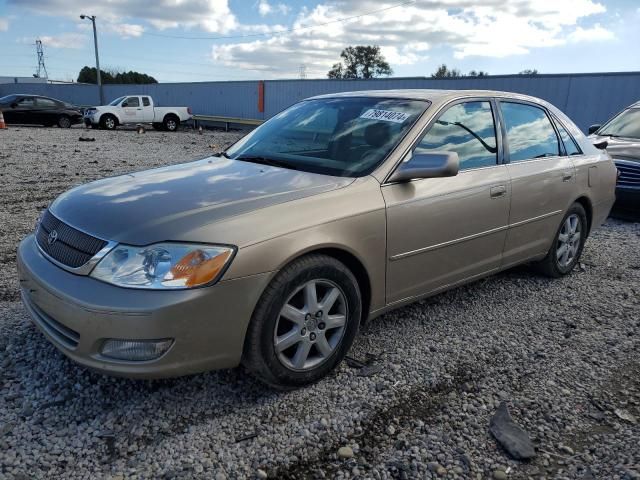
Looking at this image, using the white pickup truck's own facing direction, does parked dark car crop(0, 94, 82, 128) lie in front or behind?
in front

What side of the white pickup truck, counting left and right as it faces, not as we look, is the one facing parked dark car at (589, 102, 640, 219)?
left

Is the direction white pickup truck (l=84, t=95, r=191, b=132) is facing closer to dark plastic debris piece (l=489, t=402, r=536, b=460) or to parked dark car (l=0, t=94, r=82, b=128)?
the parked dark car

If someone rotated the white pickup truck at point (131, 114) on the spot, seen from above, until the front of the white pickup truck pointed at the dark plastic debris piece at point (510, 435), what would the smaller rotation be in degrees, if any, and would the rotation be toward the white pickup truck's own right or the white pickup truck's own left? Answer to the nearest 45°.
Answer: approximately 90° to the white pickup truck's own left

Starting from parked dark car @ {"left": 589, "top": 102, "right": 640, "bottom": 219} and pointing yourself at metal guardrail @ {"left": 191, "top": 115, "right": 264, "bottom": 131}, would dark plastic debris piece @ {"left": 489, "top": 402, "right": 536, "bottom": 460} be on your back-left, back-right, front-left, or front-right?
back-left

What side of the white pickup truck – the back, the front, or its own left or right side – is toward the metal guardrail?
back

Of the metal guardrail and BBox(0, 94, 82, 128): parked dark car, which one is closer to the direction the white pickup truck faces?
the parked dark car

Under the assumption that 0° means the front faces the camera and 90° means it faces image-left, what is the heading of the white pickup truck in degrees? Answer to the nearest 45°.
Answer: approximately 90°

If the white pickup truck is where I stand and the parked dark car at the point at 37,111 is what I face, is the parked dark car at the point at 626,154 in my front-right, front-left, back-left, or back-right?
back-left
